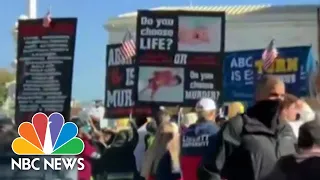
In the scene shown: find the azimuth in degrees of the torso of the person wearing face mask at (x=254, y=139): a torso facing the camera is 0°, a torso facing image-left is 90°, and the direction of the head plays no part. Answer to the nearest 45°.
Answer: approximately 315°

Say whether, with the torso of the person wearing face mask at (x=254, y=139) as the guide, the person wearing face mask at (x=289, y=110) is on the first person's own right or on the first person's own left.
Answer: on the first person's own left

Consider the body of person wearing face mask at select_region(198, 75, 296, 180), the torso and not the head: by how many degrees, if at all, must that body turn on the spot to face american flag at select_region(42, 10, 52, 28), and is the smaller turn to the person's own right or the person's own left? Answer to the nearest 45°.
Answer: approximately 180°
